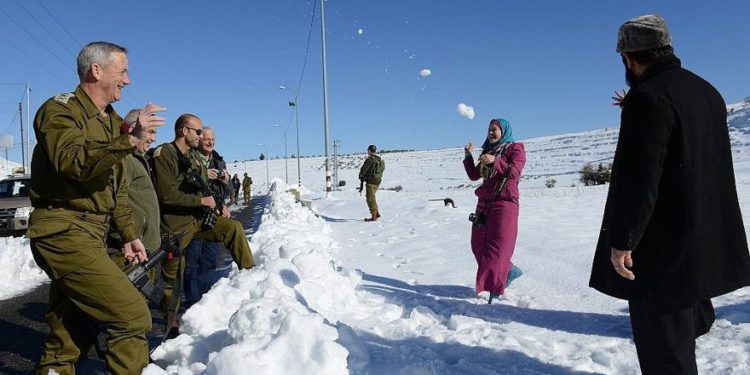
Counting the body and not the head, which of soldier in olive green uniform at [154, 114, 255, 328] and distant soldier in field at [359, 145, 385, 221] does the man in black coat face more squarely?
the distant soldier in field

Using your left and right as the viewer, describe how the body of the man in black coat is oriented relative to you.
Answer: facing away from the viewer and to the left of the viewer

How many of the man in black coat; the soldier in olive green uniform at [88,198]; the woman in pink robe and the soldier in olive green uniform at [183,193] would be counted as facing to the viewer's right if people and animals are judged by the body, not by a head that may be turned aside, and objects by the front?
2

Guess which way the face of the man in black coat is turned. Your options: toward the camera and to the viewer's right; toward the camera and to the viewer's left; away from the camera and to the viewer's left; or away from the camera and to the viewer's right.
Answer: away from the camera and to the viewer's left

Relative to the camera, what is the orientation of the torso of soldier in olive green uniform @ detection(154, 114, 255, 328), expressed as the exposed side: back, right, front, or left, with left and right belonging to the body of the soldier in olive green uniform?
right

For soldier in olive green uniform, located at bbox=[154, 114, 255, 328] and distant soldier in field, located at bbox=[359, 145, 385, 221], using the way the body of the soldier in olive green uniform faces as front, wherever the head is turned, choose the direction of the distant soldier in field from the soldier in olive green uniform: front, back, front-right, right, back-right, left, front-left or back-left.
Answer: front-left

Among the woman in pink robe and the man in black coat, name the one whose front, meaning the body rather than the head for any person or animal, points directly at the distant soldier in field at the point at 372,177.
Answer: the man in black coat

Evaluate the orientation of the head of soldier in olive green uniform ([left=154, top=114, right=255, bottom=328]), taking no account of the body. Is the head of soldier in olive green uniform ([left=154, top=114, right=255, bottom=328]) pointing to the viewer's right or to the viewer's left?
to the viewer's right

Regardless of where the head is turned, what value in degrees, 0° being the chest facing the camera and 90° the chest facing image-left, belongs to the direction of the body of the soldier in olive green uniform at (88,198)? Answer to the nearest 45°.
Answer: approximately 270°

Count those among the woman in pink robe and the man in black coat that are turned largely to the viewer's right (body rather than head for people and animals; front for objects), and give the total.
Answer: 0

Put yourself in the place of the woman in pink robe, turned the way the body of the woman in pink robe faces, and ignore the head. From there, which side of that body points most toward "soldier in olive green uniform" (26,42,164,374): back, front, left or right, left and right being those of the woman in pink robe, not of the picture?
front

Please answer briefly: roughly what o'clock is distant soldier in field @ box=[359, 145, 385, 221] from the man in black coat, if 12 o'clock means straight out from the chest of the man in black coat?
The distant soldier in field is roughly at 12 o'clock from the man in black coat.

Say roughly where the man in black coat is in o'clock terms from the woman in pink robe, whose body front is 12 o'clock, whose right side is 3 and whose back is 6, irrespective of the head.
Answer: The man in black coat is roughly at 10 o'clock from the woman in pink robe.

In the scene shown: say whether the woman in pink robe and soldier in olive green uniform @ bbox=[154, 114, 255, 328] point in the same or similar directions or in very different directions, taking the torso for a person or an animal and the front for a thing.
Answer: very different directions

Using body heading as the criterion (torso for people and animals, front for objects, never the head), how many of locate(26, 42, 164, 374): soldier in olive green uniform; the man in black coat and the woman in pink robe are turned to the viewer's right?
1
